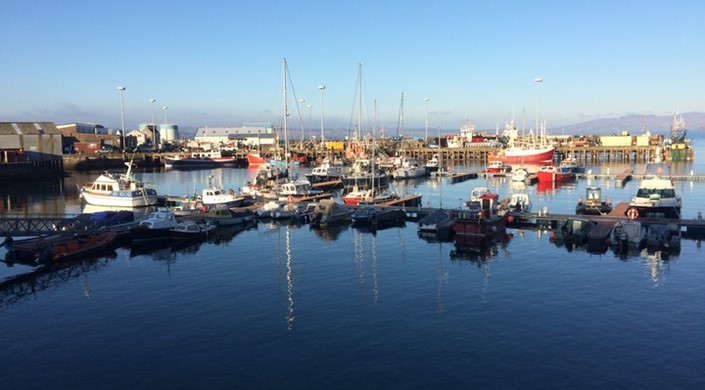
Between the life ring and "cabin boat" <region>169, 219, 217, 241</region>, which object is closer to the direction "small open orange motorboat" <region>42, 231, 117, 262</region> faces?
the cabin boat
